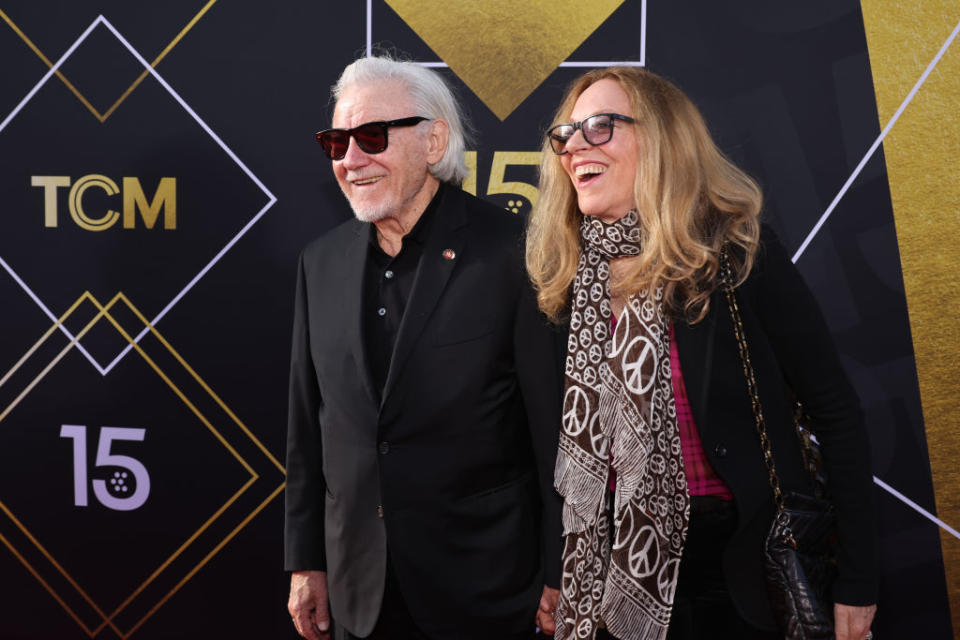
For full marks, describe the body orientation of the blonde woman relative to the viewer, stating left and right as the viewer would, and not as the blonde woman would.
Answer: facing the viewer and to the left of the viewer

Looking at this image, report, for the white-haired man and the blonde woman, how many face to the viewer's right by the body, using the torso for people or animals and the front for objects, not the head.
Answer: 0

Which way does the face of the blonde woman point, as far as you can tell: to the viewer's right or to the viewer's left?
to the viewer's left

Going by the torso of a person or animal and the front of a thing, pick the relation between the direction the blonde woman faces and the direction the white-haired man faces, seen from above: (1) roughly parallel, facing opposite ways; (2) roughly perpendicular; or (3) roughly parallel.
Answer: roughly parallel

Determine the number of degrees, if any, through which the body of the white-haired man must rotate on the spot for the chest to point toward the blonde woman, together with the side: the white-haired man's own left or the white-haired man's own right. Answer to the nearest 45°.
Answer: approximately 90° to the white-haired man's own left

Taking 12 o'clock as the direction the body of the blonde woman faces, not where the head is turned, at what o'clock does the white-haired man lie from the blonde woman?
The white-haired man is roughly at 2 o'clock from the blonde woman.

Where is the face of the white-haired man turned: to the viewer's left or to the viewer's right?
to the viewer's left
